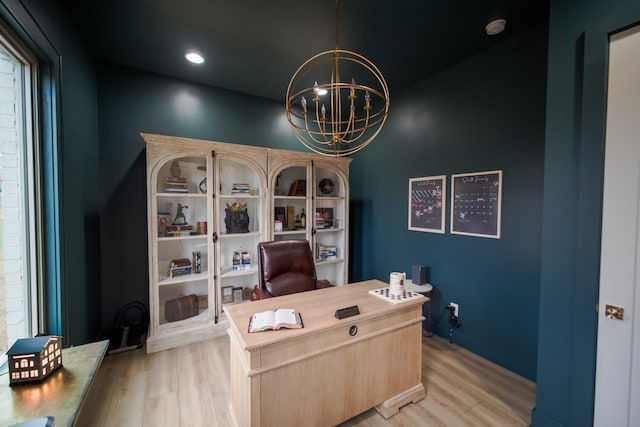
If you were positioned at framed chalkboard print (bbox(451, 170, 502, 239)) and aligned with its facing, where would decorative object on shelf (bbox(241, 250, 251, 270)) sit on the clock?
The decorative object on shelf is roughly at 1 o'clock from the framed chalkboard print.

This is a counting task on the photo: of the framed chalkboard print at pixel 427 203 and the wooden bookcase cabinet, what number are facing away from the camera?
0

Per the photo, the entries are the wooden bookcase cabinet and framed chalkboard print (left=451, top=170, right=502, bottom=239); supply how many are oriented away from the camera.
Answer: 0

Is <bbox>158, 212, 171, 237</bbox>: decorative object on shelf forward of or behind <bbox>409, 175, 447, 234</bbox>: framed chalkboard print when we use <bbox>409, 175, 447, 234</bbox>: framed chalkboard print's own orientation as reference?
forward

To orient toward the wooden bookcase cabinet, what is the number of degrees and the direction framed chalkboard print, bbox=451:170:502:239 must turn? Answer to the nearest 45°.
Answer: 0° — it already faces it

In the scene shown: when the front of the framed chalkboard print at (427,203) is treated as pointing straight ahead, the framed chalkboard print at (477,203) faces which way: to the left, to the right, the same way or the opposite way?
the same way

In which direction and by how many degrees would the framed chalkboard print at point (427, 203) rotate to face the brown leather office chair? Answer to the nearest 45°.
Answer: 0° — it already faces it

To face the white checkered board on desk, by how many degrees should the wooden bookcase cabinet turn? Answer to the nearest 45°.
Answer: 0° — it already faces it

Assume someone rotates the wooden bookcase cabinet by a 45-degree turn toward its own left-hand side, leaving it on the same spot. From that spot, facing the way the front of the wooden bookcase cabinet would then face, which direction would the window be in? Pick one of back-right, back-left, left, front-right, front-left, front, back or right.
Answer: back-right

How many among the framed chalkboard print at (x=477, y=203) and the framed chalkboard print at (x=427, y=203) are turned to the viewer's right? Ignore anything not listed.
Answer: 0

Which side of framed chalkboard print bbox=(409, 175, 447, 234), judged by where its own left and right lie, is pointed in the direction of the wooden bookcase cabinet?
front

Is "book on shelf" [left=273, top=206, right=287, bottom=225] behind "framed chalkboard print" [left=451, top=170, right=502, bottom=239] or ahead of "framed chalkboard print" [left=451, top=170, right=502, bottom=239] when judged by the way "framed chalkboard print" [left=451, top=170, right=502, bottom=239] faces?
ahead

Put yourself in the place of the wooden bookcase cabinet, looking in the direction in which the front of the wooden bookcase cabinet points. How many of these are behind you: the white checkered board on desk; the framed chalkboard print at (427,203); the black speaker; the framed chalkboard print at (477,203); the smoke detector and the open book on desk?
0

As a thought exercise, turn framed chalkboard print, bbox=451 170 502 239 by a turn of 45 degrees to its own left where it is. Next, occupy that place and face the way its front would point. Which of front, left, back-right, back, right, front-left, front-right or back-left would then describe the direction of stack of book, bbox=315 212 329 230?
right

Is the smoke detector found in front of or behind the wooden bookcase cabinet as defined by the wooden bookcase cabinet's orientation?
in front

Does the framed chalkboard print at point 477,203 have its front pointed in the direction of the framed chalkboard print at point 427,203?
no

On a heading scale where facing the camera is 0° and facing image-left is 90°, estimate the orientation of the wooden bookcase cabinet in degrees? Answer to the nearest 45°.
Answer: approximately 315°
